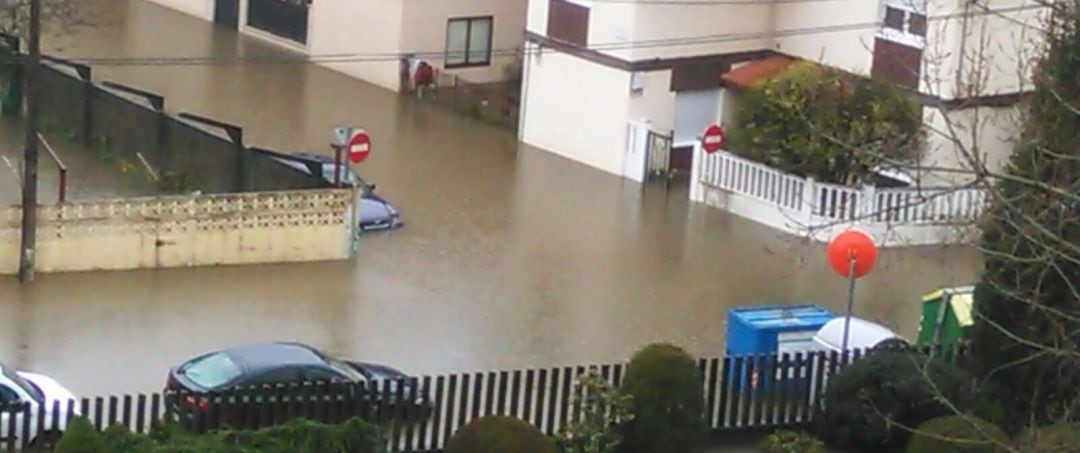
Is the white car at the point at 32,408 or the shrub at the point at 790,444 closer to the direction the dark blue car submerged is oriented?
the shrub

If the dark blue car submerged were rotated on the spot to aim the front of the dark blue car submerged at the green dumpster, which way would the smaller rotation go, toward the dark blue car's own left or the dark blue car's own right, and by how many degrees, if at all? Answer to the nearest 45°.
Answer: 0° — it already faces it

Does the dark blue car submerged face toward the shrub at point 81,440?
no

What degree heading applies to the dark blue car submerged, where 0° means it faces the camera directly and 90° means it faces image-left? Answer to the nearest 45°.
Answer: approximately 315°

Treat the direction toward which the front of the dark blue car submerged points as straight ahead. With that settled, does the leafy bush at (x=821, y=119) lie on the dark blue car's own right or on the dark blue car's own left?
on the dark blue car's own left

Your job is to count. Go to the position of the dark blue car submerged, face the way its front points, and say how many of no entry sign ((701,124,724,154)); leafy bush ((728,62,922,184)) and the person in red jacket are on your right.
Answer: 0

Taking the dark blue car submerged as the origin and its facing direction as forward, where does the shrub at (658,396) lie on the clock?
The shrub is roughly at 1 o'clock from the dark blue car submerged.

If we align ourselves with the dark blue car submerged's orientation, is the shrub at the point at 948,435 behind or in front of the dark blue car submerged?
in front

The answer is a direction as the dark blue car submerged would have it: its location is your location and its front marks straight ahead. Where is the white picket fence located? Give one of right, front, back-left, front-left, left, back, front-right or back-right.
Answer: front-left

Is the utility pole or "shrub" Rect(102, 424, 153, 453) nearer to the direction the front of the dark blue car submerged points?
the shrub

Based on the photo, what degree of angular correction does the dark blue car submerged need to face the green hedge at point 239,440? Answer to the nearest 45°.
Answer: approximately 45° to its right

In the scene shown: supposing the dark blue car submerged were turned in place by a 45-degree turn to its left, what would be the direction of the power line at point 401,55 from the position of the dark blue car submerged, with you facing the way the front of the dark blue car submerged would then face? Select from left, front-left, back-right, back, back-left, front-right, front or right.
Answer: left

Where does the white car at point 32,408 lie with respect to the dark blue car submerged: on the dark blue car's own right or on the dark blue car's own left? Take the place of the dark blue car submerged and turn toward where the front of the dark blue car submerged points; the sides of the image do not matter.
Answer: on the dark blue car's own right
